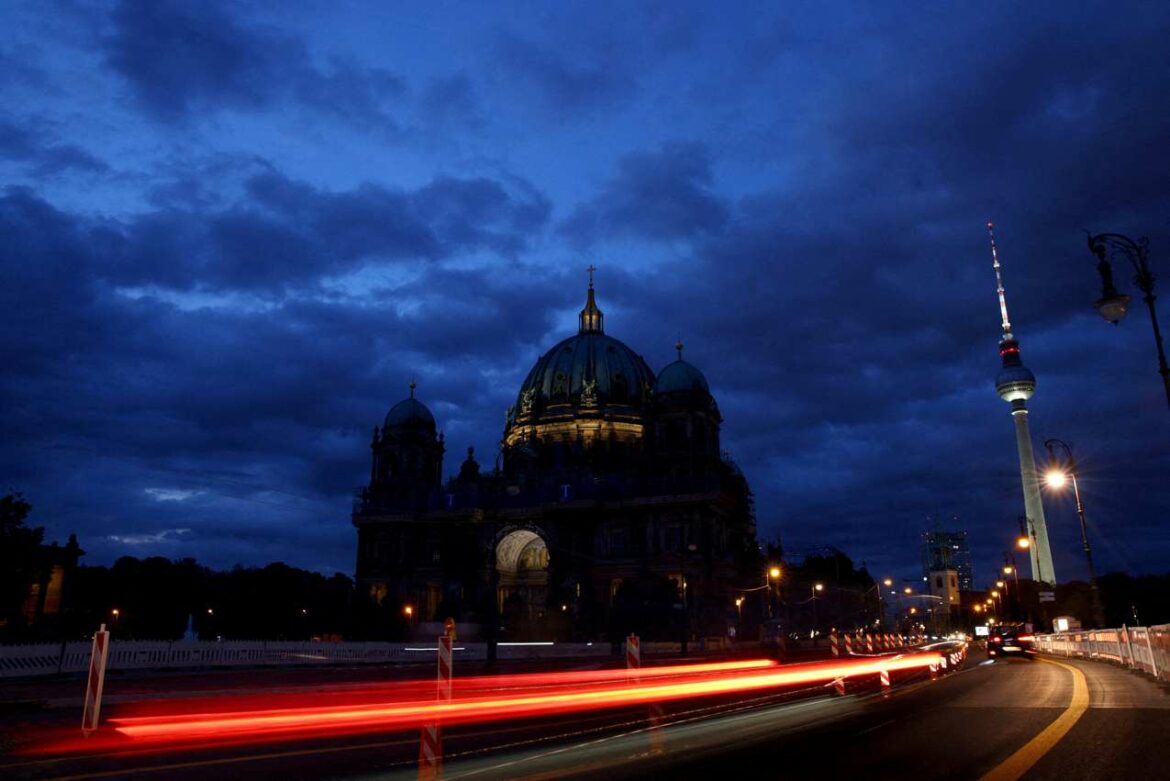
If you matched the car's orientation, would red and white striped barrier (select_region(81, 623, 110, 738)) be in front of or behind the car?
behind

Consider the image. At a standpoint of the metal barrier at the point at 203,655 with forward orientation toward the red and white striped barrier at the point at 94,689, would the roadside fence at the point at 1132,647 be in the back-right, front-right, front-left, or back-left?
front-left

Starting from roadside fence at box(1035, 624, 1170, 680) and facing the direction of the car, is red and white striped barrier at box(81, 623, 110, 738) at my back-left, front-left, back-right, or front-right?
back-left

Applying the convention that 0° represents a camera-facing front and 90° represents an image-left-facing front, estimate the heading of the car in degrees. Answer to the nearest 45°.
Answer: approximately 180°

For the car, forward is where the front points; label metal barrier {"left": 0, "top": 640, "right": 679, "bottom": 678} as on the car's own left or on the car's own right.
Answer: on the car's own left

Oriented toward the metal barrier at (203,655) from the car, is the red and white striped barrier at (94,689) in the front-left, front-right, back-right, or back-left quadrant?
front-left

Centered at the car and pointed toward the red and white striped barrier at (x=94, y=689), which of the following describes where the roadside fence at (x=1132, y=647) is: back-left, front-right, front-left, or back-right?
front-left

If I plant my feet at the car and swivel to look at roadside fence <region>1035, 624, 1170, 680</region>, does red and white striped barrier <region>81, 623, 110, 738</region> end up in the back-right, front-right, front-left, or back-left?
front-right
